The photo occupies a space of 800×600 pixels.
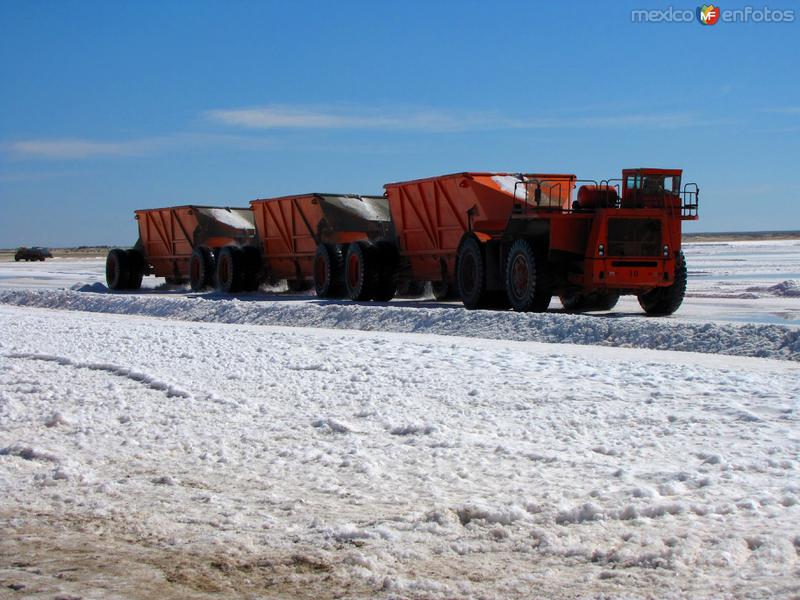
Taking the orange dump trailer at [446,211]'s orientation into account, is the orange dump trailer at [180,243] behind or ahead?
behind

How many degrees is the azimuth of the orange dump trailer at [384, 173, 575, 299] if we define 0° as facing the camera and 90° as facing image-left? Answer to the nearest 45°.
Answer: approximately 315°

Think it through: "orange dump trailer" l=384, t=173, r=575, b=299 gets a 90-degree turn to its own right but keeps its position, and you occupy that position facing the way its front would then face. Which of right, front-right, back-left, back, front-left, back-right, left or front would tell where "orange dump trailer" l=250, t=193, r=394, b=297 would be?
right
